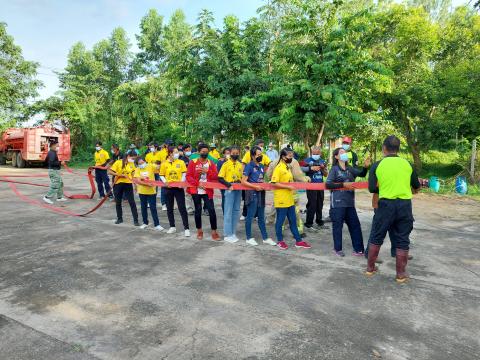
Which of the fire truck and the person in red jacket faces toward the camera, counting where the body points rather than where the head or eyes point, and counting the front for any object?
the person in red jacket

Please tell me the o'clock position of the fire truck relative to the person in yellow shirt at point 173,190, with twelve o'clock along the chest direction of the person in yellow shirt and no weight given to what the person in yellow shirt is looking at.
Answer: The fire truck is roughly at 5 o'clock from the person in yellow shirt.

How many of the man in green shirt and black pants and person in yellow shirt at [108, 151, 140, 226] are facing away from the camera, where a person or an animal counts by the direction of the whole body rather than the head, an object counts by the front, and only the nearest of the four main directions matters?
1

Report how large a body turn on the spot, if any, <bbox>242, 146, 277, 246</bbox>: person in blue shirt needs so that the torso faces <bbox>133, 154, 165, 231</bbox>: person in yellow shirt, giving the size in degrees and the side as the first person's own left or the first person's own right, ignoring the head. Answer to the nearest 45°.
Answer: approximately 135° to the first person's own right

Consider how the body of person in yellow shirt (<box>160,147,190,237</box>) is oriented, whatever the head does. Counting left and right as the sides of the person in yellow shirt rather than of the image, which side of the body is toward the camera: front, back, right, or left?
front

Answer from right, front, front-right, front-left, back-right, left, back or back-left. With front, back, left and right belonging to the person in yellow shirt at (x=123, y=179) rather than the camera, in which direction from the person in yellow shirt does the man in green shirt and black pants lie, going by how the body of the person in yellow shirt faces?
front

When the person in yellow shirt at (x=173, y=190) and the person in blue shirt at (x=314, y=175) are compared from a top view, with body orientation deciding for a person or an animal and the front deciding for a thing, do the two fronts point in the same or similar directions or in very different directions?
same or similar directions

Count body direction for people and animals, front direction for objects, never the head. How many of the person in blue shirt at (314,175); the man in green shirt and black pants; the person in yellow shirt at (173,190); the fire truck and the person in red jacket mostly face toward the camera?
3

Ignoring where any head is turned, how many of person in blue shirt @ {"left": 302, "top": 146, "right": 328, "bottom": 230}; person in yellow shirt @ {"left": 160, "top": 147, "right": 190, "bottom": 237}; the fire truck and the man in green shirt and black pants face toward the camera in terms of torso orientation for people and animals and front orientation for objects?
2

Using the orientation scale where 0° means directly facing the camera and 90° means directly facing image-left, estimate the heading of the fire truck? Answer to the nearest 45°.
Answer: approximately 135°

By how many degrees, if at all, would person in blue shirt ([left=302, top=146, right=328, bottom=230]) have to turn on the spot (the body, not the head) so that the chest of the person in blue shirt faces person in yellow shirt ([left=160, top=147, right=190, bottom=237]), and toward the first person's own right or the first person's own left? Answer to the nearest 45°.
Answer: approximately 90° to the first person's own right

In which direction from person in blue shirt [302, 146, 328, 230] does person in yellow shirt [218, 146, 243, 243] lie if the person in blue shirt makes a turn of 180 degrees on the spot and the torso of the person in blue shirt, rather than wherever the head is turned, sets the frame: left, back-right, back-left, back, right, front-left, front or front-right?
back-left

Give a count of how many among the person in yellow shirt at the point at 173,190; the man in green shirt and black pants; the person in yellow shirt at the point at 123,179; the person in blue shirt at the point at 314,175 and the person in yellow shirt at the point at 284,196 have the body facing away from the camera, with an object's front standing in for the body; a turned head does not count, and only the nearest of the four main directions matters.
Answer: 1

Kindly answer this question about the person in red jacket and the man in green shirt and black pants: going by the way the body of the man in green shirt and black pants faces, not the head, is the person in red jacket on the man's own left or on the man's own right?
on the man's own left

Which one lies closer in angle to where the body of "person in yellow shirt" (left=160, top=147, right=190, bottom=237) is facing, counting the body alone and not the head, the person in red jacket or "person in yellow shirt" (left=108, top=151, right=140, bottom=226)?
the person in red jacket

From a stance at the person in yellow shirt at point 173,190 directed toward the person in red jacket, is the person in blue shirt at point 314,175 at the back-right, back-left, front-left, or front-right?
front-left

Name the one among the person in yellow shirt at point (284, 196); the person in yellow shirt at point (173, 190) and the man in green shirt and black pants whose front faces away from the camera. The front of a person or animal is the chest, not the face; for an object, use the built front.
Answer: the man in green shirt and black pants

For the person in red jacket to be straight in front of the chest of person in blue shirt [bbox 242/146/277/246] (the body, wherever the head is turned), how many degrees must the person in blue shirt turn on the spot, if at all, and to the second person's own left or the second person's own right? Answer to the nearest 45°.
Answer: approximately 135° to the second person's own right

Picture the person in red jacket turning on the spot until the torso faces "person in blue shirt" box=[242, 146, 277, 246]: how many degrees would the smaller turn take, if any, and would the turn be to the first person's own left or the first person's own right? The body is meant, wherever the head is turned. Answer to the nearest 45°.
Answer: approximately 90° to the first person's own left

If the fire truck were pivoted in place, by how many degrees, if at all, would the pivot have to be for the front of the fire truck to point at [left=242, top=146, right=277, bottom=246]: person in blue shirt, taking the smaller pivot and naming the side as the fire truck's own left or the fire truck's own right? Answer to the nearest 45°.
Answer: approximately 135° to the fire truck's own left

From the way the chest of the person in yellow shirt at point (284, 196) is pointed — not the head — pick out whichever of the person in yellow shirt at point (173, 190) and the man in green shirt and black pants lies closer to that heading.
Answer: the man in green shirt and black pants

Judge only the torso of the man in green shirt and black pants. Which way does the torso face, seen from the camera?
away from the camera
